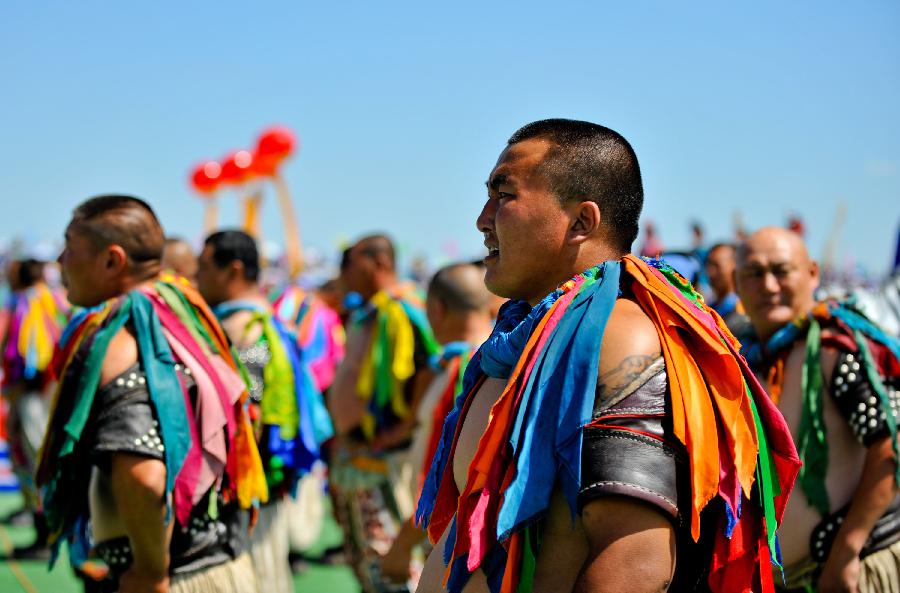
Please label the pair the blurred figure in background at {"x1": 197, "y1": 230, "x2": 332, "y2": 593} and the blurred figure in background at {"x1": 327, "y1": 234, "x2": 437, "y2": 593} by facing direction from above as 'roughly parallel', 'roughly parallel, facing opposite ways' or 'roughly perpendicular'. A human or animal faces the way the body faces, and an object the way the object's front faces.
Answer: roughly parallel

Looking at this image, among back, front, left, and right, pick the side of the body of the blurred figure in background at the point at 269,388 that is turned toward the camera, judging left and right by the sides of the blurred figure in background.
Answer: left

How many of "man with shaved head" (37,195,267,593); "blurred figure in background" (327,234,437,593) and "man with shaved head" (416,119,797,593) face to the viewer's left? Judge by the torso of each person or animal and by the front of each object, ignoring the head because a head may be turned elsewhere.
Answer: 3

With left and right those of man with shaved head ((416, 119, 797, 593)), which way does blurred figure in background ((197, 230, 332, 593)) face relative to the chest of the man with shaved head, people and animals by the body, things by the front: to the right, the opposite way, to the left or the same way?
the same way

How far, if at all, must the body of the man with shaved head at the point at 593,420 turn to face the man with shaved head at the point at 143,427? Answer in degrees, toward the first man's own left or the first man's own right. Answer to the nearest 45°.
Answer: approximately 45° to the first man's own right

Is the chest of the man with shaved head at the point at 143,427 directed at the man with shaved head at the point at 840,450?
no

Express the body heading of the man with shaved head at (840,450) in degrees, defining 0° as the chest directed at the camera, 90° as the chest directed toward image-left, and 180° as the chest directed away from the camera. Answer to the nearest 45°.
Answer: approximately 45°

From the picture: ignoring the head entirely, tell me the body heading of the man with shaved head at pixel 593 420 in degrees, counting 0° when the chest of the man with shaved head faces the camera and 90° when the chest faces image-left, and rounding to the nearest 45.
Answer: approximately 90°

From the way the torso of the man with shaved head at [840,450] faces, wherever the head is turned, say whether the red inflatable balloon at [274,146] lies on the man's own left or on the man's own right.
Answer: on the man's own right

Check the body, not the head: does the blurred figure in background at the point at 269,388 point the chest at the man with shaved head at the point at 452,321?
no

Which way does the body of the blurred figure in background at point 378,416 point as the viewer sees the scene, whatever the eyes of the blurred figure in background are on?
to the viewer's left

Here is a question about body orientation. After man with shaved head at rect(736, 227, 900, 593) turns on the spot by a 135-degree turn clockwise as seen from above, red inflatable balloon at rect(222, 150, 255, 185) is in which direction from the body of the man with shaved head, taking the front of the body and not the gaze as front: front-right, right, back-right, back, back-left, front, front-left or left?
front-left

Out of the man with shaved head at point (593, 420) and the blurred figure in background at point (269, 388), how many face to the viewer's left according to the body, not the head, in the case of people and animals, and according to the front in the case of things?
2

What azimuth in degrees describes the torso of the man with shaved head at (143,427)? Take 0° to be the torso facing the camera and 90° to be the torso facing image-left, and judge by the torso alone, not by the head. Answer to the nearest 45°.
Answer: approximately 90°

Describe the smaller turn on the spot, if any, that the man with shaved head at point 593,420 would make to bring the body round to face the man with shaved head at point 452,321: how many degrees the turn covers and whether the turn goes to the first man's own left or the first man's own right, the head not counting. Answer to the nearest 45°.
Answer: approximately 90° to the first man's own right

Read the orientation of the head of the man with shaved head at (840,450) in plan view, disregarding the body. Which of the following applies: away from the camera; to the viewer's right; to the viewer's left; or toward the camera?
toward the camera

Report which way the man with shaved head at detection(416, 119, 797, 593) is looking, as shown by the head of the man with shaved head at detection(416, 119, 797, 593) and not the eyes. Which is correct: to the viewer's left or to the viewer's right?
to the viewer's left

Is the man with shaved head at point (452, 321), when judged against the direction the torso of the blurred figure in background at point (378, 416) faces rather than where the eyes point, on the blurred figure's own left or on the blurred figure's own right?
on the blurred figure's own left
